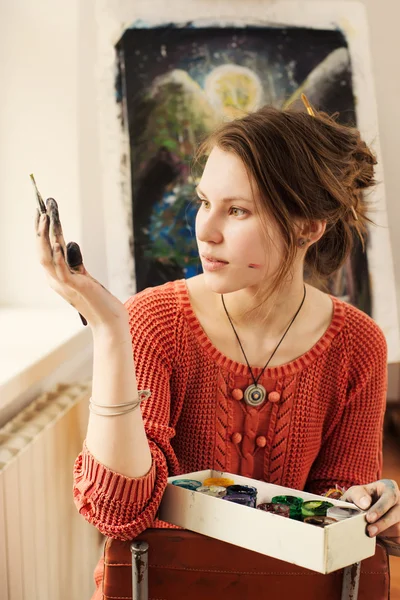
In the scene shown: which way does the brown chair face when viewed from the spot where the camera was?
facing away from the viewer

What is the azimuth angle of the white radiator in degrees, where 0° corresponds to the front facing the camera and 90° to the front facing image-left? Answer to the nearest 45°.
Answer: approximately 315°

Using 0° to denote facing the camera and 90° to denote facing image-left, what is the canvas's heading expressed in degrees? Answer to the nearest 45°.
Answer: approximately 0°
